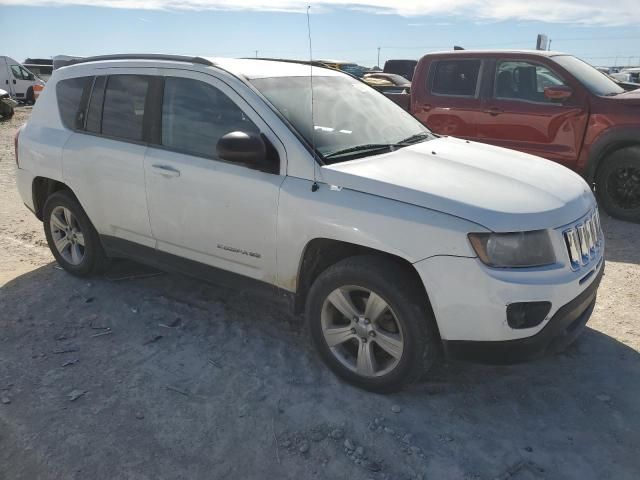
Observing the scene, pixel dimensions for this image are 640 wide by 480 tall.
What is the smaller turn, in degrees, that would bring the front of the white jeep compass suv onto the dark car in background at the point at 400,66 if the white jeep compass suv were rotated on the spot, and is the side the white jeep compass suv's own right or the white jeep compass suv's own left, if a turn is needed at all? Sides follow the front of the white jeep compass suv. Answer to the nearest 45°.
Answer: approximately 135° to the white jeep compass suv's own left

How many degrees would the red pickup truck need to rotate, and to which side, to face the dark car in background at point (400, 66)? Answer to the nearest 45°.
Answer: approximately 135° to its left

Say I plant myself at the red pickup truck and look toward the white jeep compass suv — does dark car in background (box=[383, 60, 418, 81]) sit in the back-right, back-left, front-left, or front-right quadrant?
back-right

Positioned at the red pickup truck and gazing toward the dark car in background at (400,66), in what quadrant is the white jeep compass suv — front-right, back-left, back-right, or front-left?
back-left

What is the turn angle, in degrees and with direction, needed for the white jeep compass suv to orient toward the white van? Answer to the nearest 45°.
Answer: approximately 180°

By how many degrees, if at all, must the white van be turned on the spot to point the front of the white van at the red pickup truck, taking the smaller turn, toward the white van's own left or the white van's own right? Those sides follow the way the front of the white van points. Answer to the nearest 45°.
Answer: approximately 45° to the white van's own right

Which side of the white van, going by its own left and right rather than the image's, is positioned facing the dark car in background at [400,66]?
front

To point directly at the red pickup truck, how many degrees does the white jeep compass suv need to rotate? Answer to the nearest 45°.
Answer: approximately 90° to its left

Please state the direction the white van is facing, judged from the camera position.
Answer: facing the viewer and to the right of the viewer

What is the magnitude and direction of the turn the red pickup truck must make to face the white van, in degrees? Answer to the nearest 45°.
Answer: approximately 180°

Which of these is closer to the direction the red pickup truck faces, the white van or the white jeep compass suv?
the white jeep compass suv

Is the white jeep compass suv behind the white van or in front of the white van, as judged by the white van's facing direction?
in front
